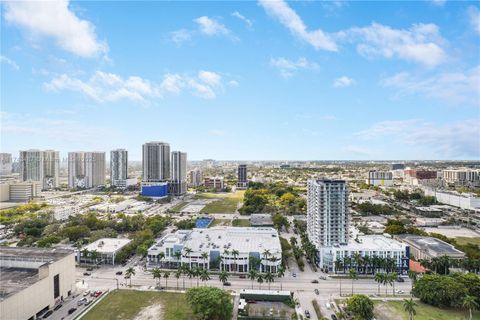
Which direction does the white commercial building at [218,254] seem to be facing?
toward the camera

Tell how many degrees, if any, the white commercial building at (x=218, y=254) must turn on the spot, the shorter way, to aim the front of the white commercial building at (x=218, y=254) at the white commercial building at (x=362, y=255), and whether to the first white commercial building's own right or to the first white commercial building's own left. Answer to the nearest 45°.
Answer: approximately 90° to the first white commercial building's own left

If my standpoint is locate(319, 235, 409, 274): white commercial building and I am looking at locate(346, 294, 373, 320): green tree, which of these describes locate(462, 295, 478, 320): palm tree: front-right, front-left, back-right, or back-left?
front-left

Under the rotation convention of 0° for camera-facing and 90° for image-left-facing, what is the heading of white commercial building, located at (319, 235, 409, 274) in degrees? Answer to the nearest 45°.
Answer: approximately 0°

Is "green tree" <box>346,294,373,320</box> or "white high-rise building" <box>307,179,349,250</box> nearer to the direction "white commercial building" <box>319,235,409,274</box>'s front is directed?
the green tree

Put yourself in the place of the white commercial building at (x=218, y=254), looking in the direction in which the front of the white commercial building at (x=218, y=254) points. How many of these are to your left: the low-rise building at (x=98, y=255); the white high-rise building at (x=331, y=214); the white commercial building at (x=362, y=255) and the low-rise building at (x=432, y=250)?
3

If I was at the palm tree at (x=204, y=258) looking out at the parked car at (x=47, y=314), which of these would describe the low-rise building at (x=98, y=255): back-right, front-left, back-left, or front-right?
front-right

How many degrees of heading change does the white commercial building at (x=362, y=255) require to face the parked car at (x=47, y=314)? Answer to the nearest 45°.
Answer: approximately 45° to its right

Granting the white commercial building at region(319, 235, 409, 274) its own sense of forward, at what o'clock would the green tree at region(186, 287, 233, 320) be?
The green tree is roughly at 1 o'clock from the white commercial building.

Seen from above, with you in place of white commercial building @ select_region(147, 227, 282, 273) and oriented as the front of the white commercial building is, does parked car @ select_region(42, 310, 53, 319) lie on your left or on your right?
on your right

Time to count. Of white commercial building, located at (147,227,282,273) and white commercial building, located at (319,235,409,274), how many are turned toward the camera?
2

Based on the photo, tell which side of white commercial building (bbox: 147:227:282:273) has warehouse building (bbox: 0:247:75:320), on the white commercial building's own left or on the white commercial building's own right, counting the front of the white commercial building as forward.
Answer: on the white commercial building's own right

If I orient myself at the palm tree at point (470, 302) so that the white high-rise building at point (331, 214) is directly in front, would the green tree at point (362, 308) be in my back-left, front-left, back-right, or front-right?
front-left

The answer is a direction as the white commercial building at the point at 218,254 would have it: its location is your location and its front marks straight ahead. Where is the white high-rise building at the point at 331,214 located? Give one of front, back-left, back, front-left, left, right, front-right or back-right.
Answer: left

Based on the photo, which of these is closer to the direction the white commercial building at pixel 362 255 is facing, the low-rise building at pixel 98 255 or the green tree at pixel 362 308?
the green tree

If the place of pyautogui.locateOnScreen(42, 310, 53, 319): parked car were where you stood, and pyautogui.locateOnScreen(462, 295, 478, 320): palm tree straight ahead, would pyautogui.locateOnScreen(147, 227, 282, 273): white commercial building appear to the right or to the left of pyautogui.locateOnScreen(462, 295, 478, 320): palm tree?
left

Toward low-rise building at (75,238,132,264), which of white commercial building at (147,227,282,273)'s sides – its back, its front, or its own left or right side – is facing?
right

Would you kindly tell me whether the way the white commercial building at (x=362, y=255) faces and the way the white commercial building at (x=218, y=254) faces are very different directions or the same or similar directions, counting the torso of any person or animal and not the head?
same or similar directions
